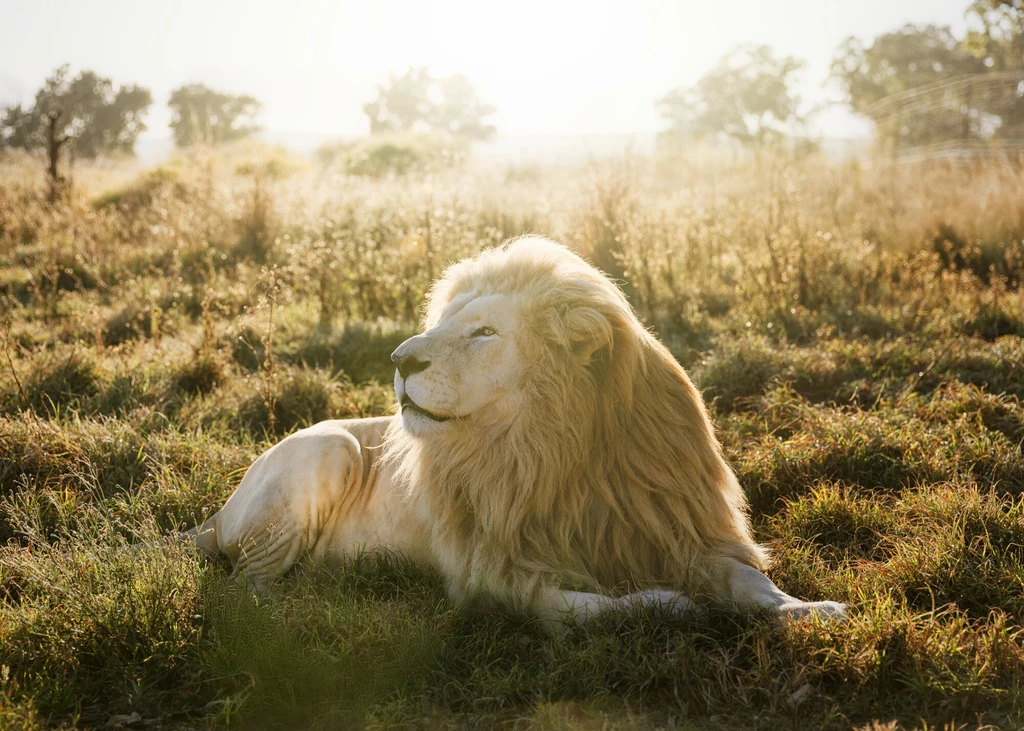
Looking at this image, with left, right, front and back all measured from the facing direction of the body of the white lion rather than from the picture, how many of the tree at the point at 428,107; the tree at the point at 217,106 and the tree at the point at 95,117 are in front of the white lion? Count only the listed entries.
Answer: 0

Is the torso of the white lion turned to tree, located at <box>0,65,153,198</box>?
no

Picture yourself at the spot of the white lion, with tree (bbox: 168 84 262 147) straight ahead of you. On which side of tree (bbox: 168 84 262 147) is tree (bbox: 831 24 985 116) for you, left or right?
right

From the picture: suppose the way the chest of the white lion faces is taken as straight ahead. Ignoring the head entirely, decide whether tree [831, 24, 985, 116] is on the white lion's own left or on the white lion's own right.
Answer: on the white lion's own left

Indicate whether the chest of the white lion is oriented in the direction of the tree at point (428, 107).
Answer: no

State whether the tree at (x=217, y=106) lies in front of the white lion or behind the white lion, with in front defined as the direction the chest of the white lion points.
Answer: behind
